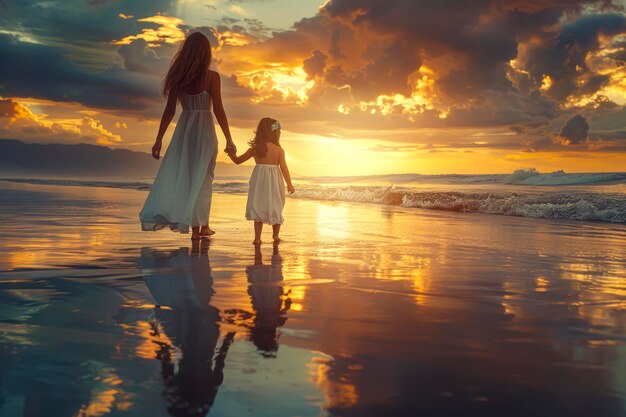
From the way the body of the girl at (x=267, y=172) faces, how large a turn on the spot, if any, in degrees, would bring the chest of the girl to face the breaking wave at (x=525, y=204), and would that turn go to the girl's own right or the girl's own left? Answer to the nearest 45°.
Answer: approximately 45° to the girl's own right

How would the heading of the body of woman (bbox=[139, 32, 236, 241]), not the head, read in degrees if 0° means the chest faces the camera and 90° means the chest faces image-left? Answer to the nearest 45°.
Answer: approximately 180°

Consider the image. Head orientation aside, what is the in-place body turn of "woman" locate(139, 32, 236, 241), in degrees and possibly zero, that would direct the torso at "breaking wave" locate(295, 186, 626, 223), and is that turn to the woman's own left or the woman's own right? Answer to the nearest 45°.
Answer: approximately 45° to the woman's own right

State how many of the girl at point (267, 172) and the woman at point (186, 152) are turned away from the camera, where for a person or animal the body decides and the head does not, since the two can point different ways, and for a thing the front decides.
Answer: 2

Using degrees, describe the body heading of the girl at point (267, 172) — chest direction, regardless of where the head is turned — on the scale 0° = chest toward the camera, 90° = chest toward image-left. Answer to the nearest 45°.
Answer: approximately 180°

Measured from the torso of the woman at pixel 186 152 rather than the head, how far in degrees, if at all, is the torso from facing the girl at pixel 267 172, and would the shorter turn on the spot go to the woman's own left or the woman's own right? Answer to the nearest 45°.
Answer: approximately 90° to the woman's own right

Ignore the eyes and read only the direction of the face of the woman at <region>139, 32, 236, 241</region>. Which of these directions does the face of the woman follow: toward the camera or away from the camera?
away from the camera

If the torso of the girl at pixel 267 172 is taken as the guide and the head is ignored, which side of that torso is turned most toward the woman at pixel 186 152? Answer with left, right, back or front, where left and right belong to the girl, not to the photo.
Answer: left

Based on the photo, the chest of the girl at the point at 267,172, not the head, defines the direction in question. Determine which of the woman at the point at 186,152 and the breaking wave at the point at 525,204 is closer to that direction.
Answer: the breaking wave

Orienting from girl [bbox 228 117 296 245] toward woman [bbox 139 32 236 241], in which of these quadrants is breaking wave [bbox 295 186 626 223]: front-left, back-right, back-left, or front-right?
back-right

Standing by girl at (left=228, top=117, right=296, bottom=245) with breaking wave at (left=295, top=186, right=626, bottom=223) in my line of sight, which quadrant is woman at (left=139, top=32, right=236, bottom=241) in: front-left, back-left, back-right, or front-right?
back-left
